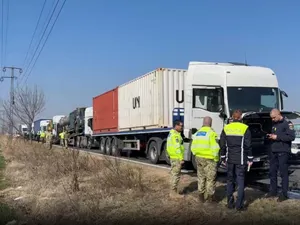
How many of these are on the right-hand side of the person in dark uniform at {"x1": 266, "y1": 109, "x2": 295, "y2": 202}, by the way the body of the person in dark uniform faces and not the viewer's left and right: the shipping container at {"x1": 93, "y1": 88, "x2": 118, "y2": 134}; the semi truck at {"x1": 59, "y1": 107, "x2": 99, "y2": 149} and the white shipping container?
3

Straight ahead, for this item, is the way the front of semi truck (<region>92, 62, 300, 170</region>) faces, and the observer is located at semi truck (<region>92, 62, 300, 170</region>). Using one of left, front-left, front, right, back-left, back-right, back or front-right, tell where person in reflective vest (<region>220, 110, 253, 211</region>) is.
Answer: front-right

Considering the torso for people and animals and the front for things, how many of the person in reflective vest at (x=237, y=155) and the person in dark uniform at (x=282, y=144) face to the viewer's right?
0

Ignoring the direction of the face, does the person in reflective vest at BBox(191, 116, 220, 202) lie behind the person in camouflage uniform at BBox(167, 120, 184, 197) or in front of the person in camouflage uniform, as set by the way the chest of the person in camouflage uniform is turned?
in front

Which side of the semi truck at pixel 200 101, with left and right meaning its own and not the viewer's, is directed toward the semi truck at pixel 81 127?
back

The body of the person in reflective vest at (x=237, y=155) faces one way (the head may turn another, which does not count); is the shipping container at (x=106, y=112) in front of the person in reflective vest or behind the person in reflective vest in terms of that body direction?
in front

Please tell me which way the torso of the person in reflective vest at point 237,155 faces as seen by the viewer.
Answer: away from the camera

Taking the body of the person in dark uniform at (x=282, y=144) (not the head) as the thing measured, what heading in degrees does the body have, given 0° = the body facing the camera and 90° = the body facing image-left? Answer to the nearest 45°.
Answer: approximately 45°

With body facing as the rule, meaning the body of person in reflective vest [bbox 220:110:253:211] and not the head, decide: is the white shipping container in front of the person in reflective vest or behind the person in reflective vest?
in front

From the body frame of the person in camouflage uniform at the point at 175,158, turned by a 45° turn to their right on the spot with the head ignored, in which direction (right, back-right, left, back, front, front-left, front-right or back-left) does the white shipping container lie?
back-left
